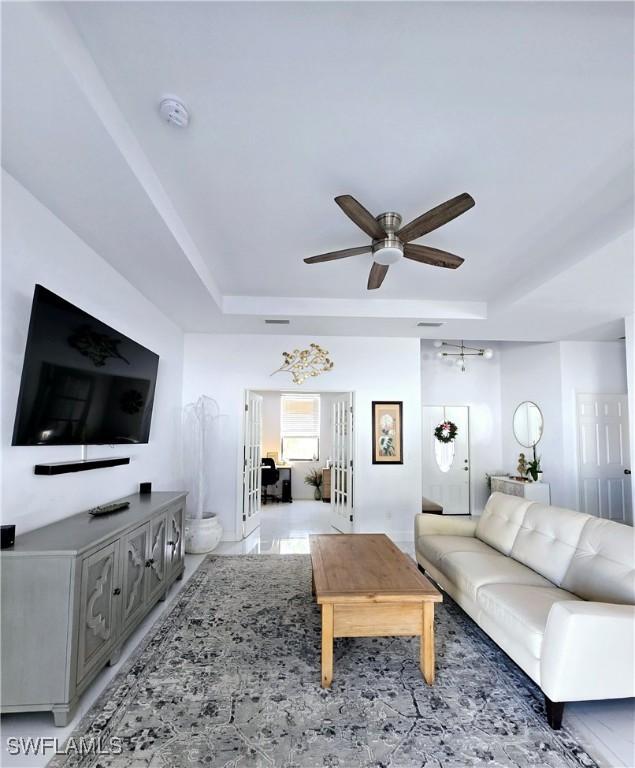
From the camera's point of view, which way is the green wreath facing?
toward the camera

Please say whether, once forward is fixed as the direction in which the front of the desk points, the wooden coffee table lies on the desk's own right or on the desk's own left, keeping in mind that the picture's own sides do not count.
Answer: on the desk's own left

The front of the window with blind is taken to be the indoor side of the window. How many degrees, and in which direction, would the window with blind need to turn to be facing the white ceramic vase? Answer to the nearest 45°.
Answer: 0° — it already faces it

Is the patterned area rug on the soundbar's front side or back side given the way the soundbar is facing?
on the front side

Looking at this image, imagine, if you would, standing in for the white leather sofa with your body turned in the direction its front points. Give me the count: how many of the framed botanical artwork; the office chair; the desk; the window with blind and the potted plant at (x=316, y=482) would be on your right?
5

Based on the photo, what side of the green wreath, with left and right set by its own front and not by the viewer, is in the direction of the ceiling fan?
front

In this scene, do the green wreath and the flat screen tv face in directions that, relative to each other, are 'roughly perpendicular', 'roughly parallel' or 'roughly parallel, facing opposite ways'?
roughly perpendicular

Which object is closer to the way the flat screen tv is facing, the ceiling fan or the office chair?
the ceiling fan

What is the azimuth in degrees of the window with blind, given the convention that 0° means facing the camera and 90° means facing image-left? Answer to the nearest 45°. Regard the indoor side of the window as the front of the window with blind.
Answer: approximately 0°

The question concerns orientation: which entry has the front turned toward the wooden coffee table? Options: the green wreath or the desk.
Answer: the green wreath
